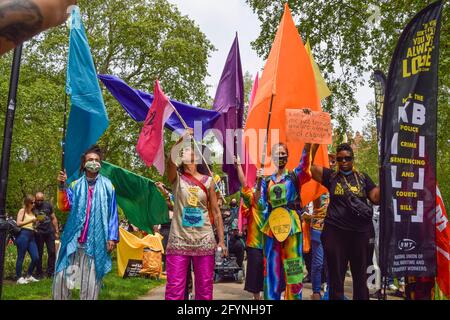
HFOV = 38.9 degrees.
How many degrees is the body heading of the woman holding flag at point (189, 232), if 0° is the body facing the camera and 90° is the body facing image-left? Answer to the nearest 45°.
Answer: approximately 0°

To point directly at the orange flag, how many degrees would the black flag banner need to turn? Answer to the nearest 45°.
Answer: approximately 135° to its right

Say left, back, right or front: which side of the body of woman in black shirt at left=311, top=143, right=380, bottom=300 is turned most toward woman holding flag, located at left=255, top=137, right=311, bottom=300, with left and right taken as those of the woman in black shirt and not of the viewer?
right

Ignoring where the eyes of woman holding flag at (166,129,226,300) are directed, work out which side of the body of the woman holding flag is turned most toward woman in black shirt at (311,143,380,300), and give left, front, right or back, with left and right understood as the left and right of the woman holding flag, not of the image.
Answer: left

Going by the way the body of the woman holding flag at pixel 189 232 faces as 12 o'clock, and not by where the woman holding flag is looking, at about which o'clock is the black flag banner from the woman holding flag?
The black flag banner is roughly at 10 o'clock from the woman holding flag.

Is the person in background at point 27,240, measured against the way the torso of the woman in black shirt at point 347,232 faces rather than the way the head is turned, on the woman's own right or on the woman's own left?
on the woman's own right

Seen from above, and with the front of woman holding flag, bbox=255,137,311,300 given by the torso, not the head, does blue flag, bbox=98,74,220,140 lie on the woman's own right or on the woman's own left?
on the woman's own right

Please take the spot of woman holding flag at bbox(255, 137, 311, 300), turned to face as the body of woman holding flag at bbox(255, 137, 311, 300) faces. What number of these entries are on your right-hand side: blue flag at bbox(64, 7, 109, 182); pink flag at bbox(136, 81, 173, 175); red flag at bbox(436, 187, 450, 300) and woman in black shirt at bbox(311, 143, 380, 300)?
2

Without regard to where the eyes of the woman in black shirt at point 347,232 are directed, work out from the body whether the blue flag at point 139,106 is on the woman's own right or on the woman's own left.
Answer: on the woman's own right
